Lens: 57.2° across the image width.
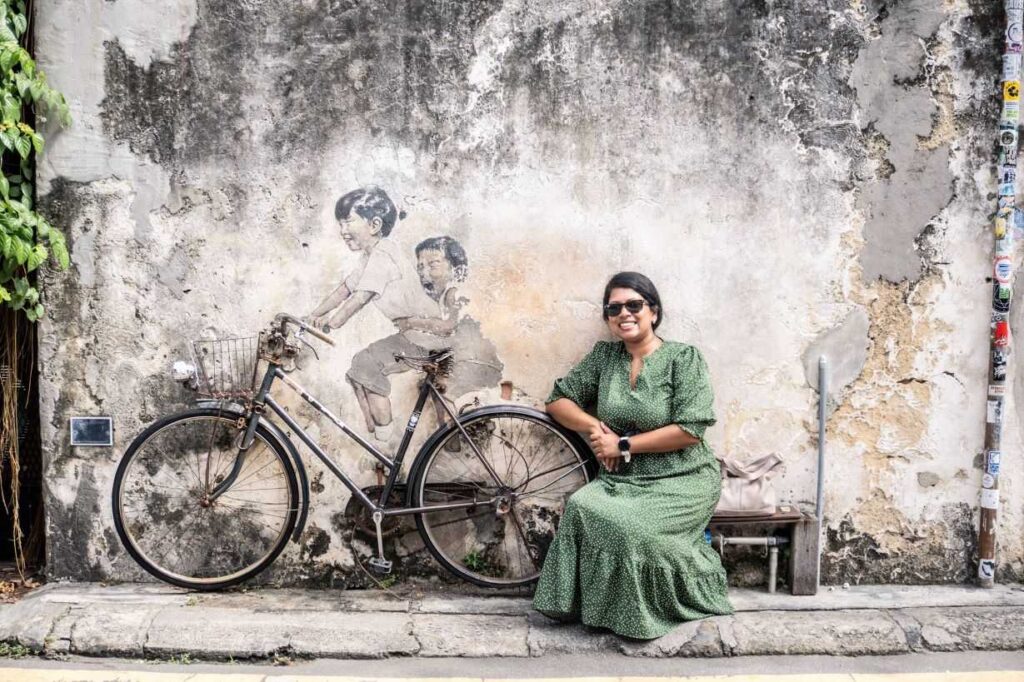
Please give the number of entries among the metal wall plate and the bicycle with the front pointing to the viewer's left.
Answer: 1

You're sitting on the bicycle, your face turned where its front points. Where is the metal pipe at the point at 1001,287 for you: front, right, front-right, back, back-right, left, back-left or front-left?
back

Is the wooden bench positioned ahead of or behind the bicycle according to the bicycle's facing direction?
behind

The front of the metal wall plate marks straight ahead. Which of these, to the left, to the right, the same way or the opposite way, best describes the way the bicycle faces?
to the right

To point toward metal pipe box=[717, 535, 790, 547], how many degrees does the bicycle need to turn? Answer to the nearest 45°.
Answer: approximately 180°

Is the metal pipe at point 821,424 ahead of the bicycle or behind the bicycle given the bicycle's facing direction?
behind

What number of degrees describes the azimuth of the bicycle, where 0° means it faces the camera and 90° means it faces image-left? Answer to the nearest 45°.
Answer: approximately 90°

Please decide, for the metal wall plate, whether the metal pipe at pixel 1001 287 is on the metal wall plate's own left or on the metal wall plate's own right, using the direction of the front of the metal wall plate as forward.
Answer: on the metal wall plate's own left

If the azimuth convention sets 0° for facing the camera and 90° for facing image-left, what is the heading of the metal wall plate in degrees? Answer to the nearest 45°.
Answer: approximately 0°

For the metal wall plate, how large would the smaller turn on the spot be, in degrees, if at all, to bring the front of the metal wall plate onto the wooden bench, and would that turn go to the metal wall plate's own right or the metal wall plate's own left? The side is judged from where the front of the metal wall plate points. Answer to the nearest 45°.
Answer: approximately 45° to the metal wall plate's own left

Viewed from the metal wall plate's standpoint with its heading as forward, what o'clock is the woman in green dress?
The woman in green dress is roughly at 10 o'clock from the metal wall plate.
